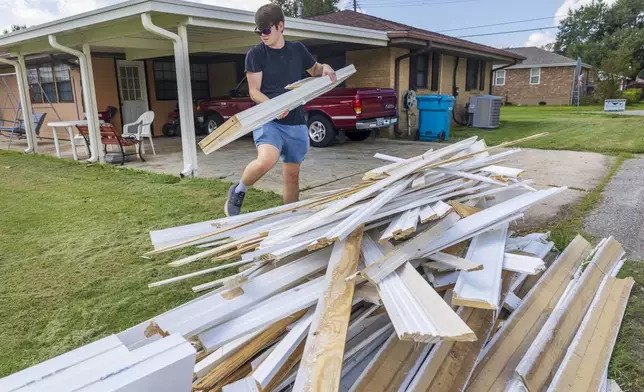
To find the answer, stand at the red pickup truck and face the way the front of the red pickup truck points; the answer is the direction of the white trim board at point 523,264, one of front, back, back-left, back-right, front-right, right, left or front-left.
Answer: back-left

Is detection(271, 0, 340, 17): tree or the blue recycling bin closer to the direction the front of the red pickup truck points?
the tree

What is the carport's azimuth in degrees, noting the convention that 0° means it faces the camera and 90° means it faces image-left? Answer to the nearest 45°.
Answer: approximately 315°

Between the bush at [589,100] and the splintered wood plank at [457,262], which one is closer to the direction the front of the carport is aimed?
the splintered wood plank

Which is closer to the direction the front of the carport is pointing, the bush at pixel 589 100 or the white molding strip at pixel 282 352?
the white molding strip

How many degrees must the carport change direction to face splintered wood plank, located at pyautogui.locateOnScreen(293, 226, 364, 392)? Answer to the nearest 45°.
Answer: approximately 45° to its right

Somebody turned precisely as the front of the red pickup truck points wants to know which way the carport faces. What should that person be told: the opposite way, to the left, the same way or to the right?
the opposite way

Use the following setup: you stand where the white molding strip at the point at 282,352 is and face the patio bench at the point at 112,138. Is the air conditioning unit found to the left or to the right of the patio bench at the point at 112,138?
right

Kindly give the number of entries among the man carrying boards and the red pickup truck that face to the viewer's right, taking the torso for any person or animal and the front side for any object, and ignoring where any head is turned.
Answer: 0

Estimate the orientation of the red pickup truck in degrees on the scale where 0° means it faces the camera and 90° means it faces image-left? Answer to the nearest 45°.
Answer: approximately 135°

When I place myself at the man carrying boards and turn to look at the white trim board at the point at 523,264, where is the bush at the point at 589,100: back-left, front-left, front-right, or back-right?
back-left

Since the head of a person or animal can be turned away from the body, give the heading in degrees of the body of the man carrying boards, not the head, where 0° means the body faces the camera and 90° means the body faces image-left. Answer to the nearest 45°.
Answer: approximately 45°
